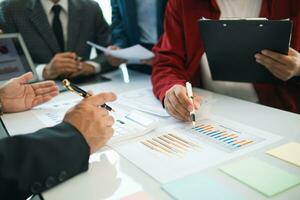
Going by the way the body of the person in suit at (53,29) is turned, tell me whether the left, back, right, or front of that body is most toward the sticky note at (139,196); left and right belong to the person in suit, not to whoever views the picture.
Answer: front

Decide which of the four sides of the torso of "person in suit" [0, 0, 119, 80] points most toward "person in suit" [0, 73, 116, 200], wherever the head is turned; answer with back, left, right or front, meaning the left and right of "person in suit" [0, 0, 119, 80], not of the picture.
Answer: front

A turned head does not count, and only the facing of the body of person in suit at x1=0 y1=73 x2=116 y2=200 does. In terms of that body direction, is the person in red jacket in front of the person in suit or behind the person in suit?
in front

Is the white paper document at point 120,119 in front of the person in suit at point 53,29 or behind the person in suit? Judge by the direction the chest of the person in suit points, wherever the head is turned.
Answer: in front

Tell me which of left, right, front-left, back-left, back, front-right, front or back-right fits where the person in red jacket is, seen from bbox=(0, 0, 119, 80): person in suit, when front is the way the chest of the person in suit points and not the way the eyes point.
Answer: front-left

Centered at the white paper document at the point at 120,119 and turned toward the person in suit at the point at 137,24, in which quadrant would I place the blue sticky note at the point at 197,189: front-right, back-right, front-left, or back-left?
back-right

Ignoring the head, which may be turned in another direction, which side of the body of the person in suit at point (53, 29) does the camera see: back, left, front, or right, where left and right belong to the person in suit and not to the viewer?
front

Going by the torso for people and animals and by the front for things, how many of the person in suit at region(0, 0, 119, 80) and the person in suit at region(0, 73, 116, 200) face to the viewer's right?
1

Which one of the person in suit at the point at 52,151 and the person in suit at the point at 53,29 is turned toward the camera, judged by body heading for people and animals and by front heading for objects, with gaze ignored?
the person in suit at the point at 53,29

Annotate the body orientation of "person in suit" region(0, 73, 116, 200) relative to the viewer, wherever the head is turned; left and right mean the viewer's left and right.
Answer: facing to the right of the viewer
